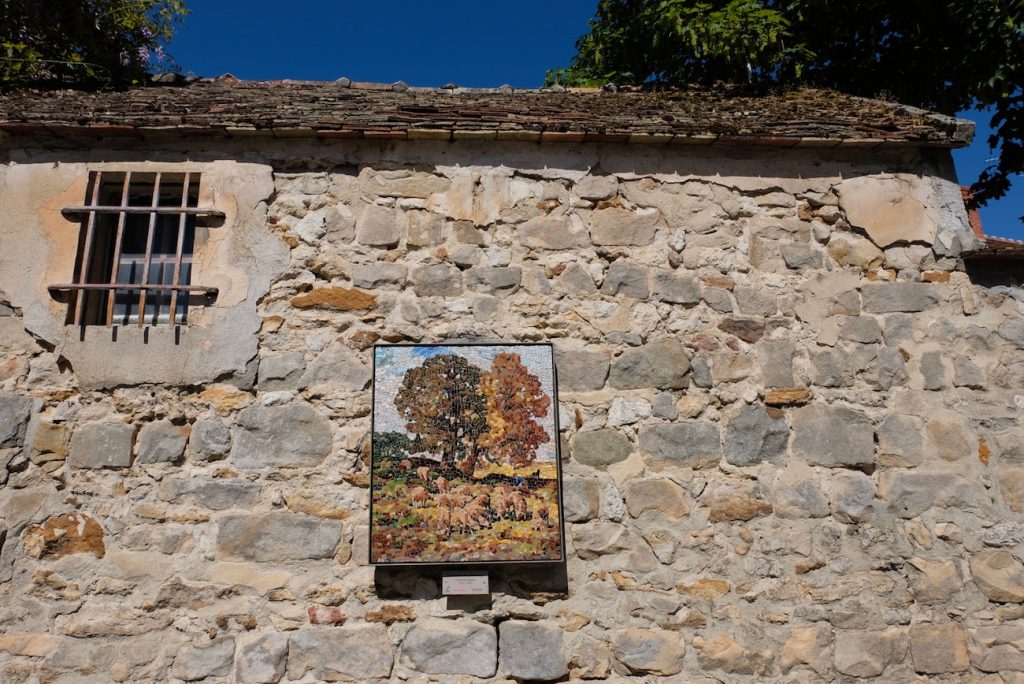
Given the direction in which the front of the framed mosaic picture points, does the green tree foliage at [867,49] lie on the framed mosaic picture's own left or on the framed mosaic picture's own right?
on the framed mosaic picture's own left

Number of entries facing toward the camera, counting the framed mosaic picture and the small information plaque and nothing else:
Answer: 2

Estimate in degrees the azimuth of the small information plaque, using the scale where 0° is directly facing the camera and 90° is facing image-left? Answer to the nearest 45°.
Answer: approximately 0°
